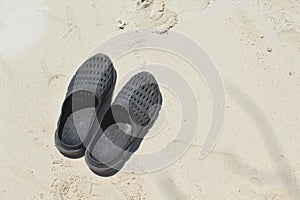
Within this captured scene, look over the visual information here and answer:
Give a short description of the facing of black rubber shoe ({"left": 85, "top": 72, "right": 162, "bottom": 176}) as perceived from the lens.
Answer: facing away from the viewer and to the right of the viewer
